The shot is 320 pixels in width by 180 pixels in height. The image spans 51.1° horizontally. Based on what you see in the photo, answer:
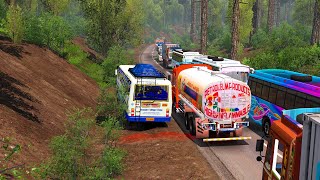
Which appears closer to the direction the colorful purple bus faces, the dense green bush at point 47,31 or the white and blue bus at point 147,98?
the dense green bush

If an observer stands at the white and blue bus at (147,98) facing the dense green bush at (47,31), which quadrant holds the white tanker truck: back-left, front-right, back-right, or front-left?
back-right

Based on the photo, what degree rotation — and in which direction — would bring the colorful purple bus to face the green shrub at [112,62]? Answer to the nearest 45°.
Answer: approximately 180°

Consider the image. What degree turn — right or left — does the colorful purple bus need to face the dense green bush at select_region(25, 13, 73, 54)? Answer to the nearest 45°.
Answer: approximately 45° to its left

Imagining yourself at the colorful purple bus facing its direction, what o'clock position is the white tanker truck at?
The white tanker truck is roughly at 9 o'clock from the colorful purple bus.

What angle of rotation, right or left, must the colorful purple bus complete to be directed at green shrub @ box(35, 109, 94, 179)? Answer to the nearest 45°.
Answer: approximately 90° to its left
